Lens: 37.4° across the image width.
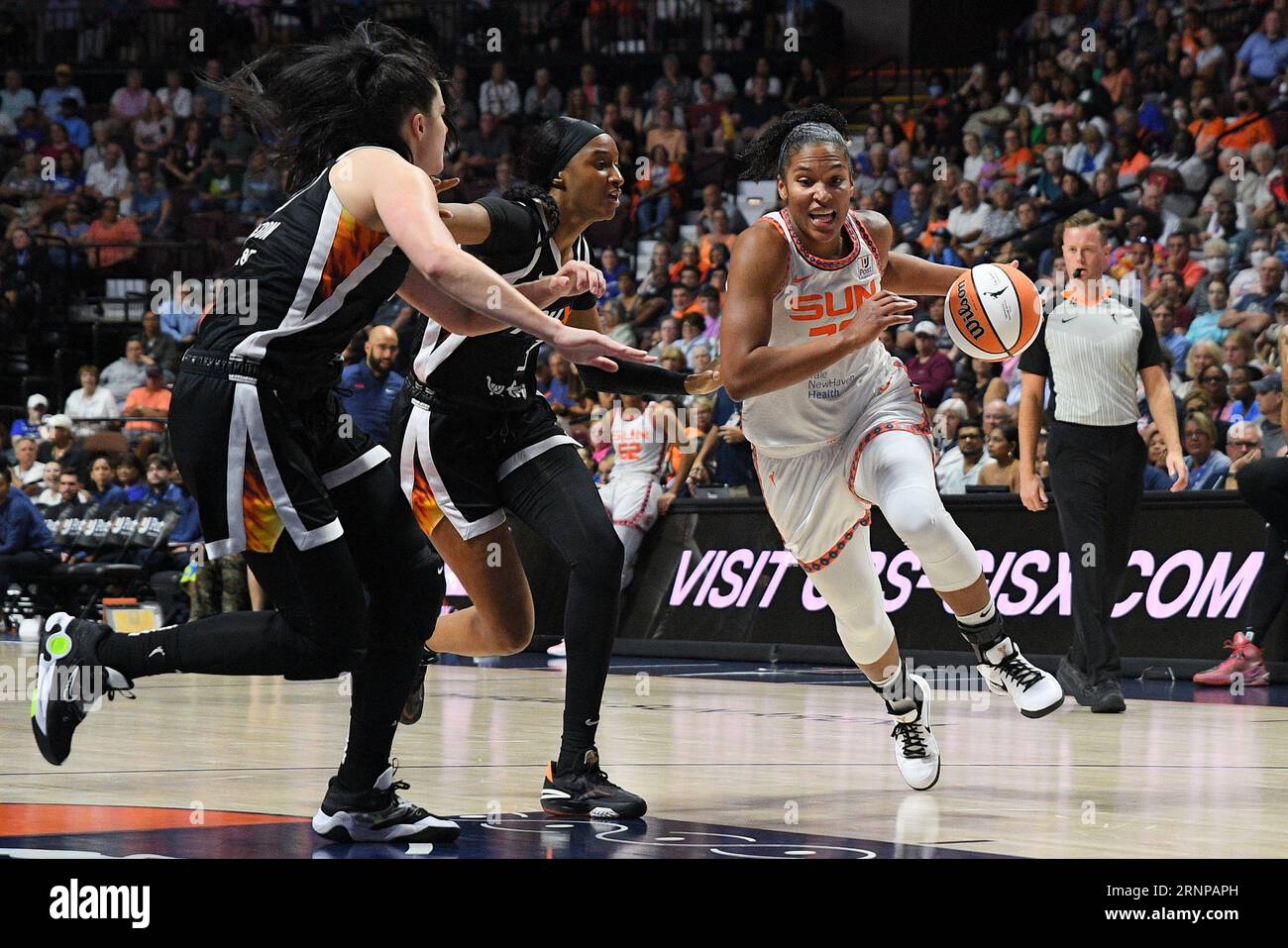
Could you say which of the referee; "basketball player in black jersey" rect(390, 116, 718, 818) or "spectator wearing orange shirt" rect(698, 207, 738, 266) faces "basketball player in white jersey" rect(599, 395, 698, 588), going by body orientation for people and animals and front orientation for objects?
the spectator wearing orange shirt

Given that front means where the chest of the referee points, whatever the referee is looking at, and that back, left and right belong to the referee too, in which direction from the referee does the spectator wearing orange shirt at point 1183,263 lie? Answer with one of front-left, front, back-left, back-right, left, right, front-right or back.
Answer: back

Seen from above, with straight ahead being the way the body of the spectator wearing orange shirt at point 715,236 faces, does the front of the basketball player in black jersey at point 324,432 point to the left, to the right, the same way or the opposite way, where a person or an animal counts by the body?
to the left

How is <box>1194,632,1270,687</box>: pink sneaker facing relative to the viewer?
to the viewer's left

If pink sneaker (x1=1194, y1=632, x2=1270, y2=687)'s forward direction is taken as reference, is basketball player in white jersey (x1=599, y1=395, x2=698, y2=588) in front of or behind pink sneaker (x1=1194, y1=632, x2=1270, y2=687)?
in front

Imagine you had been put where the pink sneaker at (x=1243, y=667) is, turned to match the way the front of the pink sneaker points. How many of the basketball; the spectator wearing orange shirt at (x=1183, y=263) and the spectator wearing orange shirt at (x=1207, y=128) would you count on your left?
1

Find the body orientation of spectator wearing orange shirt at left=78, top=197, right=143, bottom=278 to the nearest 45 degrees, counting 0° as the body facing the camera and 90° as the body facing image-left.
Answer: approximately 0°

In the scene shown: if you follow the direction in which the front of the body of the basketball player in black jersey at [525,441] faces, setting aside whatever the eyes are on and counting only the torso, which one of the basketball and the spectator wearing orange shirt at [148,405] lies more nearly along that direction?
the basketball

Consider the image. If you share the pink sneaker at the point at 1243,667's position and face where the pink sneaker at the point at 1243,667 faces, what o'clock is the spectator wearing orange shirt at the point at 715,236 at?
The spectator wearing orange shirt is roughly at 2 o'clock from the pink sneaker.

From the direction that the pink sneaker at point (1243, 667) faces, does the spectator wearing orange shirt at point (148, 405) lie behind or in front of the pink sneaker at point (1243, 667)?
in front

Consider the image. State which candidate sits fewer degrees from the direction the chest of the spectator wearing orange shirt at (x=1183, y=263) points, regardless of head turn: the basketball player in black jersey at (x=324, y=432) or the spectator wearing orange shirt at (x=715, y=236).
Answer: the basketball player in black jersey

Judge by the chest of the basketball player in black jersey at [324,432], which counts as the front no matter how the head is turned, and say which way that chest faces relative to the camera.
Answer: to the viewer's right

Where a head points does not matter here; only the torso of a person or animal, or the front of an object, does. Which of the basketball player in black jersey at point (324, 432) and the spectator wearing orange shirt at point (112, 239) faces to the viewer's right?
the basketball player in black jersey

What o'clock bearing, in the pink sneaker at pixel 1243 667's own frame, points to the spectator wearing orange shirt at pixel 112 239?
The spectator wearing orange shirt is roughly at 1 o'clock from the pink sneaker.

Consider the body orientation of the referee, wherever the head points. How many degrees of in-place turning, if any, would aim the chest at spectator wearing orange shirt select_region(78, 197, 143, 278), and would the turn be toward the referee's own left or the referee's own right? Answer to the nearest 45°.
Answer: approximately 135° to the referee's own right
